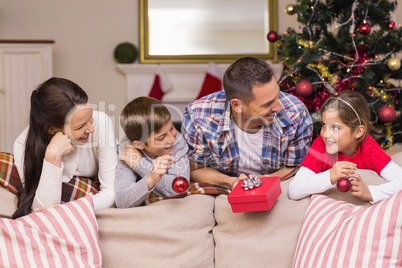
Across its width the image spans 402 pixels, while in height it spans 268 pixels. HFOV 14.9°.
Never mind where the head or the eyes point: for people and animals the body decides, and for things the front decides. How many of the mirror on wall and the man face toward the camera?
2

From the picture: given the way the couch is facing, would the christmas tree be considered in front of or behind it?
behind

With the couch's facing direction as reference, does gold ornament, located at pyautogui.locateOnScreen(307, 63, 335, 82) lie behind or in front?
behind

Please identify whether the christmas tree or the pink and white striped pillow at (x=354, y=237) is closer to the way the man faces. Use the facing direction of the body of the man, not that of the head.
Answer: the pink and white striped pillow

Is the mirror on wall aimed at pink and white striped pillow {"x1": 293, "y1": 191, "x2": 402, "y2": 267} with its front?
yes

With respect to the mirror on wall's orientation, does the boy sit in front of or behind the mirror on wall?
in front

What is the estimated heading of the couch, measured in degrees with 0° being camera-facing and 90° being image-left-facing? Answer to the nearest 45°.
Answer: approximately 0°

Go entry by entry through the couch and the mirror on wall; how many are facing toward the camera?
2

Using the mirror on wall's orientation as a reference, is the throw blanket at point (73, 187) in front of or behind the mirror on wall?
in front

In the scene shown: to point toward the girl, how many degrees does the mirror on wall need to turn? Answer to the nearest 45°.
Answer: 0° — it already faces them
